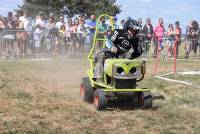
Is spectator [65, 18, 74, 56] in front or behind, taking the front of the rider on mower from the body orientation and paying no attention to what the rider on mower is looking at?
behind

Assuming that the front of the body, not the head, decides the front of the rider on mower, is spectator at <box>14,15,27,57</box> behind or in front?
behind

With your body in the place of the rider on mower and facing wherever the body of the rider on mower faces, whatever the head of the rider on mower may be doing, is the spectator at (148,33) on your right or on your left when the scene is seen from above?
on your left

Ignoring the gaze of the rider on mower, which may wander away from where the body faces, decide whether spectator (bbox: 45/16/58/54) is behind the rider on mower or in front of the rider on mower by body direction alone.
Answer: behind

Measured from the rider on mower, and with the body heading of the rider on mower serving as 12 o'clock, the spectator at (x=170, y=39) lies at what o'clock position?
The spectator is roughly at 8 o'clock from the rider on mower.

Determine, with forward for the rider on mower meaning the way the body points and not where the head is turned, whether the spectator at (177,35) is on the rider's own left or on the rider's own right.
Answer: on the rider's own left

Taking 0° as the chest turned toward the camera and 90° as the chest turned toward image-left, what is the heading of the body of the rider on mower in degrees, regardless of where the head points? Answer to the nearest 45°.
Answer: approximately 315°

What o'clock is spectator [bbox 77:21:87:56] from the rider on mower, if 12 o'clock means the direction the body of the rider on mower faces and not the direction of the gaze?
The spectator is roughly at 7 o'clock from the rider on mower.

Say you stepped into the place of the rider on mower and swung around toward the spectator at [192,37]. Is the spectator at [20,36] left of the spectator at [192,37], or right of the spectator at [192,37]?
left

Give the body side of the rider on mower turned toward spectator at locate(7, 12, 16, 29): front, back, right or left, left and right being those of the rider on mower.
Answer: back
